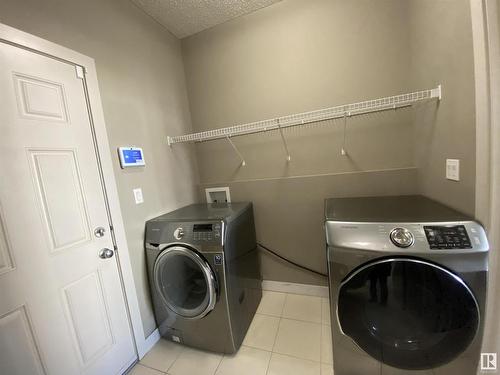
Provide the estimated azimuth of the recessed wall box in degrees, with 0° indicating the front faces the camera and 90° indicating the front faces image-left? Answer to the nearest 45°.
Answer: approximately 0°

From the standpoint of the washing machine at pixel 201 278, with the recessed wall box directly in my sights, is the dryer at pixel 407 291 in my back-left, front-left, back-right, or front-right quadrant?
back-right

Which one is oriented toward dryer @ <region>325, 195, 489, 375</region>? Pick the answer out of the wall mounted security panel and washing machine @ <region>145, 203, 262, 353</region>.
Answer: the wall mounted security panel

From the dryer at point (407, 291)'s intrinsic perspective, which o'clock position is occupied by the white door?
The white door is roughly at 2 o'clock from the dryer.

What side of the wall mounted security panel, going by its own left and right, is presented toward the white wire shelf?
front

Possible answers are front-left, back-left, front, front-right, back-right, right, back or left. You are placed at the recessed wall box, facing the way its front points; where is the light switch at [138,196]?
front-right

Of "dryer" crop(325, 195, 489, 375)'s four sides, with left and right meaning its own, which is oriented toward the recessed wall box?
right

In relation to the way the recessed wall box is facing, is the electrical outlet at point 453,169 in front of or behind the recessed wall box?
in front

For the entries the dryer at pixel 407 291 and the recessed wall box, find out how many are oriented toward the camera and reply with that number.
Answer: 2

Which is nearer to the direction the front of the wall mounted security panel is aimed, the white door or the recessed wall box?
the recessed wall box

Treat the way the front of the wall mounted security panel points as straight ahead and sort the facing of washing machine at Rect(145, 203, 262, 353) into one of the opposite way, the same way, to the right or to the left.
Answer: to the right
